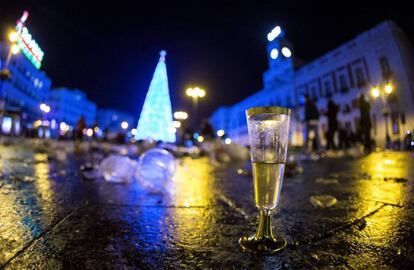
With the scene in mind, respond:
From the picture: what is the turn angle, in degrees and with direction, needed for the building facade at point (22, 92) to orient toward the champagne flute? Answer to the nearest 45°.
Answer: approximately 45° to its right

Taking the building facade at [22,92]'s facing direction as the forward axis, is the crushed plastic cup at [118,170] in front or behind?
in front

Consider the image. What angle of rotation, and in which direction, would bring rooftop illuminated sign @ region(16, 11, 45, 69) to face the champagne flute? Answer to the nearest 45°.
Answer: approximately 45° to its right

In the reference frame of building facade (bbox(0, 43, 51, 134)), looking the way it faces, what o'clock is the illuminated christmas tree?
The illuminated christmas tree is roughly at 1 o'clock from the building facade.

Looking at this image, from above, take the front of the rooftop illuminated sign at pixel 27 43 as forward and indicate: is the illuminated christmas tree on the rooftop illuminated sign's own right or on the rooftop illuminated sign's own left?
on the rooftop illuminated sign's own left

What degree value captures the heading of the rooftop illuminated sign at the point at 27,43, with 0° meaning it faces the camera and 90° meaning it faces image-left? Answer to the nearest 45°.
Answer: approximately 315°

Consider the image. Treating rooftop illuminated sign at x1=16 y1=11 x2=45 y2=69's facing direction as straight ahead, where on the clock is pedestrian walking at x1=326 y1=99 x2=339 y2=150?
The pedestrian walking is roughly at 11 o'clock from the rooftop illuminated sign.
